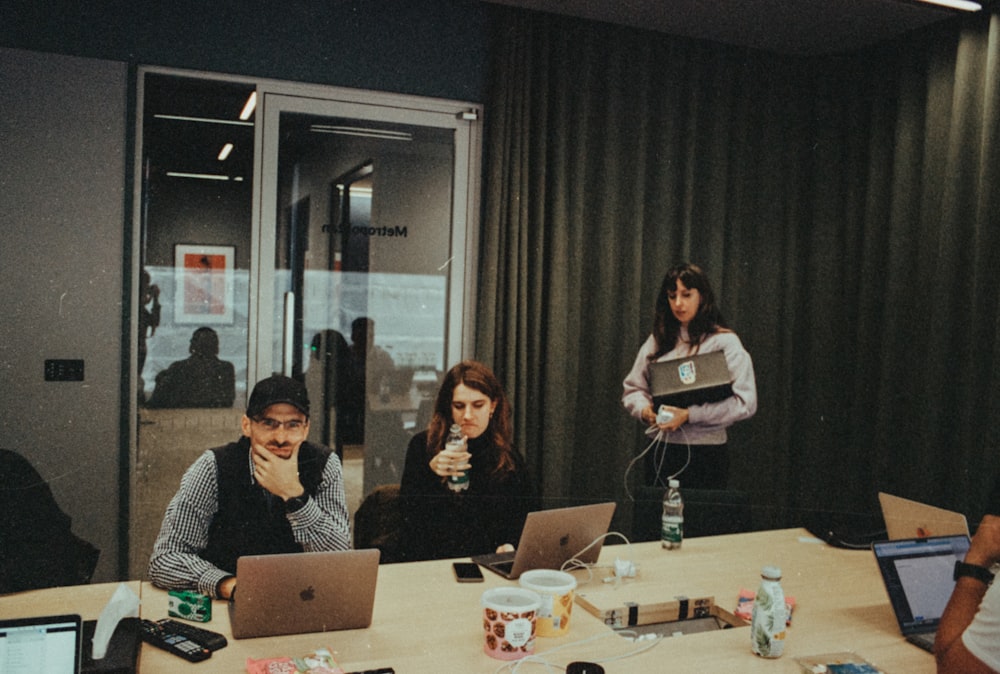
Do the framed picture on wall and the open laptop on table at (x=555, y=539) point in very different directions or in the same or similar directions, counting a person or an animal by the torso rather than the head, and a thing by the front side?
very different directions

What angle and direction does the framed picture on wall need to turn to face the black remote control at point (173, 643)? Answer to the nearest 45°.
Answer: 0° — it already faces it

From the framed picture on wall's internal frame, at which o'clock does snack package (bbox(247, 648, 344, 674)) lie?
The snack package is roughly at 12 o'clock from the framed picture on wall.

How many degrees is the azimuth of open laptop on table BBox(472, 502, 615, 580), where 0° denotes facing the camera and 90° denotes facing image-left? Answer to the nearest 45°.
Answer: approximately 135°

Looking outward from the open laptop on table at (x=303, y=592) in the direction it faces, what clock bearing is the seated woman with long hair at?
The seated woman with long hair is roughly at 1 o'clock from the open laptop on table.

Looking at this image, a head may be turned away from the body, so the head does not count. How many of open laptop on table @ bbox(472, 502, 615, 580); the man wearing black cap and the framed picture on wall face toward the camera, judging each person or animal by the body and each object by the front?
2

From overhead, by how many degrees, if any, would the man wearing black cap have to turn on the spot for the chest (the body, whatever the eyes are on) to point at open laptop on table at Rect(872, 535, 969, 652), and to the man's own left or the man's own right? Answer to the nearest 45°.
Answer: approximately 45° to the man's own left

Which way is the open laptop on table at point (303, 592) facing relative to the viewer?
away from the camera

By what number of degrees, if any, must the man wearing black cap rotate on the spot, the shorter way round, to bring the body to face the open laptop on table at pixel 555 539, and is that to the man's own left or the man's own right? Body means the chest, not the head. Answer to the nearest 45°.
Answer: approximately 45° to the man's own left
